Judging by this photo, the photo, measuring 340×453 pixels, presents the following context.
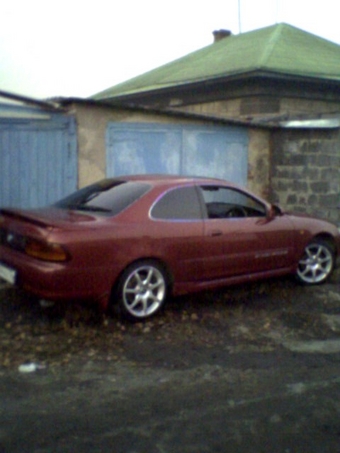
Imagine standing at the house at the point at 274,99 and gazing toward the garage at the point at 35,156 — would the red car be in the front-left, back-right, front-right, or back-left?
front-left

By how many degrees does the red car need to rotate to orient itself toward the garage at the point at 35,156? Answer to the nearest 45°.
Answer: approximately 90° to its left

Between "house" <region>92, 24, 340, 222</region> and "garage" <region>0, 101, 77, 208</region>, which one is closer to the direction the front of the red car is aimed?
the house

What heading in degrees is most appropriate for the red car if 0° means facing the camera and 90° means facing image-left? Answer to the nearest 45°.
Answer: approximately 225°

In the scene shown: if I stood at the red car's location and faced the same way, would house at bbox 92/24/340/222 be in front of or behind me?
in front
